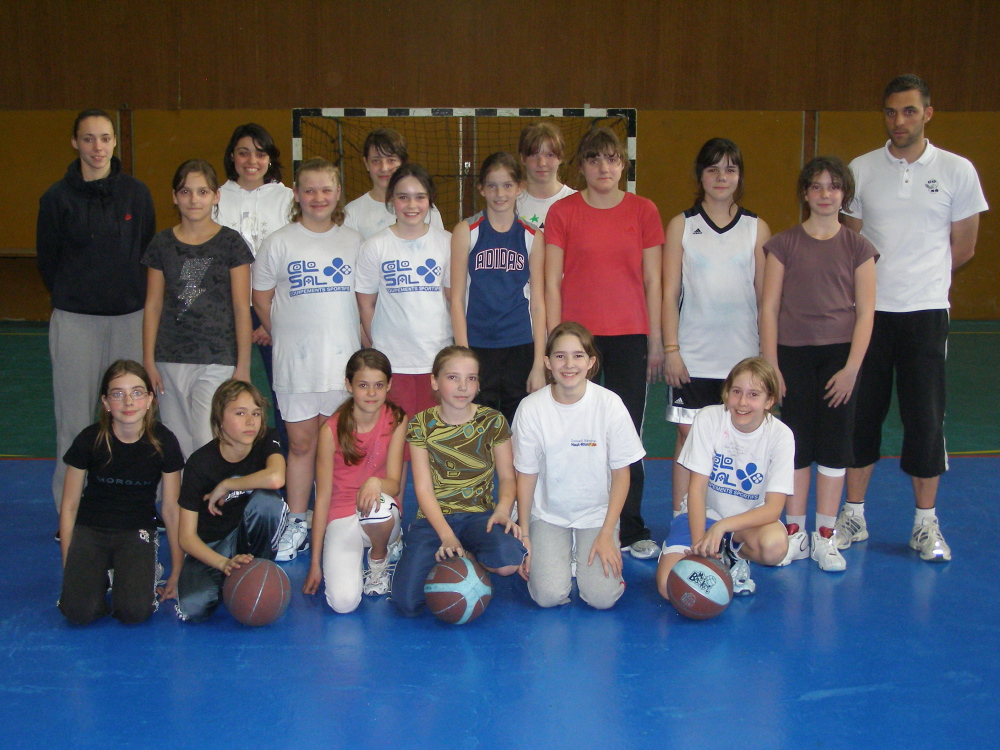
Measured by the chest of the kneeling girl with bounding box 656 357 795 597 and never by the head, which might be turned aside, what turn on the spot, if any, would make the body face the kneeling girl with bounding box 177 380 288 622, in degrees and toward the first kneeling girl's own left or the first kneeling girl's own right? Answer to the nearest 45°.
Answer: approximately 90° to the first kneeling girl's own right

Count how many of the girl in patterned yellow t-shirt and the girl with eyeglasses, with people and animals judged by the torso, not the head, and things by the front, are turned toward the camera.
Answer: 2

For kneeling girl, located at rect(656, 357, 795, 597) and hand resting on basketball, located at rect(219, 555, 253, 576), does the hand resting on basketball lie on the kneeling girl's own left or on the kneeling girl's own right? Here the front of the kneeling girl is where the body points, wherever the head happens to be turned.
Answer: on the kneeling girl's own right

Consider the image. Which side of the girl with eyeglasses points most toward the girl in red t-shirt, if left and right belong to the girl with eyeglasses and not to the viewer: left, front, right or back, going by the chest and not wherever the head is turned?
left

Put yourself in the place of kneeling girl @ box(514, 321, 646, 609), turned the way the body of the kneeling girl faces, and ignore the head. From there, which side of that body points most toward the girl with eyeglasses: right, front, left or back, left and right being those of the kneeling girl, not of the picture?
right

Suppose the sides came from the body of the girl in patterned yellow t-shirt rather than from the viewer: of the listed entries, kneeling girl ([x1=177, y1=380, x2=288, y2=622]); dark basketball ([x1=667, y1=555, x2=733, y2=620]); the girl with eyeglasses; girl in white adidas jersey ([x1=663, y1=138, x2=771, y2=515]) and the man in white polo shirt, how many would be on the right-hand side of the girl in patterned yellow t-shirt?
2

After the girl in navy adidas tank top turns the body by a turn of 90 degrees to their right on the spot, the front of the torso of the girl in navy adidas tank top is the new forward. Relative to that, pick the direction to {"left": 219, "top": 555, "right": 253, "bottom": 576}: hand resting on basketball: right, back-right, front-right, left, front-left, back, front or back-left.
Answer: front-left
